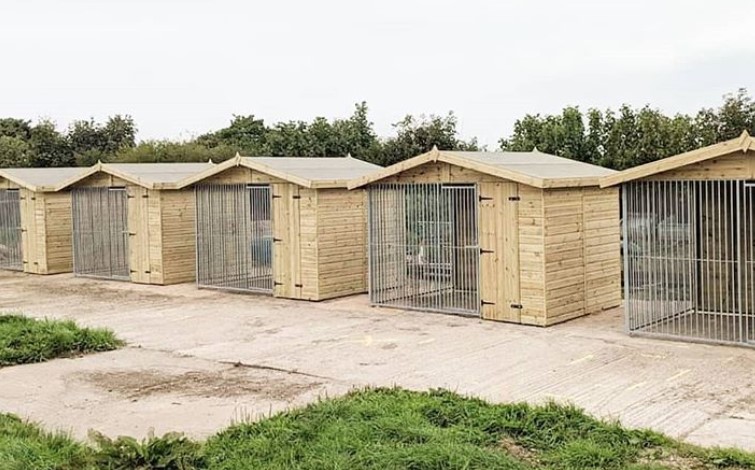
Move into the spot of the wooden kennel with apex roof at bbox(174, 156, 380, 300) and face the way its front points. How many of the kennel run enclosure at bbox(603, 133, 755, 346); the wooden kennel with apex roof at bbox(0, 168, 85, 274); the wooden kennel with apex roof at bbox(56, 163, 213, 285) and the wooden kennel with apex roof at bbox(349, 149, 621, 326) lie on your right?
2

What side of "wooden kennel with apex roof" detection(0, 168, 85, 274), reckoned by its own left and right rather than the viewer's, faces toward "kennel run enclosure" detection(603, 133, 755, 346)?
left

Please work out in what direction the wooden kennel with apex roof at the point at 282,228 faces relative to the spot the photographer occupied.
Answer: facing the viewer and to the left of the viewer

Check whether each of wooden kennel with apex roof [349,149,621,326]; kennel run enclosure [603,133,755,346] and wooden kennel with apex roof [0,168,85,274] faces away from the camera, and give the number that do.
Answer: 0

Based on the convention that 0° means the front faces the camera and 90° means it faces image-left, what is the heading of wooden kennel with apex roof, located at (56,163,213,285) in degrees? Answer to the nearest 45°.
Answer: approximately 45°

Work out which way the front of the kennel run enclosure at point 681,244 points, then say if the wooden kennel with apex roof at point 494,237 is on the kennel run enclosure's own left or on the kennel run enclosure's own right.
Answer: on the kennel run enclosure's own right

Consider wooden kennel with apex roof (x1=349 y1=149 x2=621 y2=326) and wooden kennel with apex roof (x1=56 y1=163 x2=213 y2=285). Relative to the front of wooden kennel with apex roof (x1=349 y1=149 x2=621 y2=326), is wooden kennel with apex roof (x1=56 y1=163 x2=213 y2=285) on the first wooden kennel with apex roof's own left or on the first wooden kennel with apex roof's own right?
on the first wooden kennel with apex roof's own right

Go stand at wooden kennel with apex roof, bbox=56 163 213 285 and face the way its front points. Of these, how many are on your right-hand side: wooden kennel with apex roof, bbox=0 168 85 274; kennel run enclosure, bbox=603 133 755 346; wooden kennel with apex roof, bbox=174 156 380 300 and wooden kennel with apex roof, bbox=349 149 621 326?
1

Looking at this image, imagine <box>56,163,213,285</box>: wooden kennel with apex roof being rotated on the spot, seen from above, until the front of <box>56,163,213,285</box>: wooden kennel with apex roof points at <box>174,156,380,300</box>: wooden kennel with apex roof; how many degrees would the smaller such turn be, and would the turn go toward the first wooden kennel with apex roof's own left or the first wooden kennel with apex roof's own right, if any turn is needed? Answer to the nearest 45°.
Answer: approximately 90° to the first wooden kennel with apex roof's own left

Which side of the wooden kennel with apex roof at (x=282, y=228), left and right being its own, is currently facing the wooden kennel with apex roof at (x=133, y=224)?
right

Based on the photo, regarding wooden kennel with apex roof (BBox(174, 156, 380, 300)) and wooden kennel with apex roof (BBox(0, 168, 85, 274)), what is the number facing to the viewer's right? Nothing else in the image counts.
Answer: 0

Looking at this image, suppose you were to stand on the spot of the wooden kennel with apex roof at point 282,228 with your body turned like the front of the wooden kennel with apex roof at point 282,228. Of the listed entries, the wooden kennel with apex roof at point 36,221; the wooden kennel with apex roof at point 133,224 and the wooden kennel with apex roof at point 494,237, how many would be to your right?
2

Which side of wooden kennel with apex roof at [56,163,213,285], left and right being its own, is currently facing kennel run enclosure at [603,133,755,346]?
left
